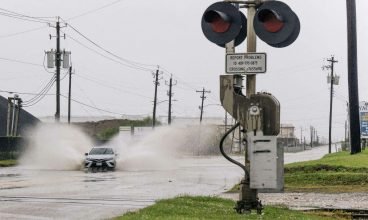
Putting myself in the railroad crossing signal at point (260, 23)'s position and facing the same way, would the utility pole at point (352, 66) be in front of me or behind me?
behind

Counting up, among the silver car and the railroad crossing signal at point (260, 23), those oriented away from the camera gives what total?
0

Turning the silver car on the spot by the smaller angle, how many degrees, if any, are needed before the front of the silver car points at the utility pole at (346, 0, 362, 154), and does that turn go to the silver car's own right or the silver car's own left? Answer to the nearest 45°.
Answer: approximately 45° to the silver car's own left

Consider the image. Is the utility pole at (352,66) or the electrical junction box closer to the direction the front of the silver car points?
the electrical junction box

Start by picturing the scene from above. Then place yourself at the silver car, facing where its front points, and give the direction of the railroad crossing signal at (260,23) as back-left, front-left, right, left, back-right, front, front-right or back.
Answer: front

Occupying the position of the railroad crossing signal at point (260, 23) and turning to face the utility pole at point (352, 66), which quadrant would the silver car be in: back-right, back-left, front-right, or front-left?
front-left

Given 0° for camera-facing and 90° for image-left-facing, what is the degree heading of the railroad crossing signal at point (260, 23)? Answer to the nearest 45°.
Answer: approximately 45°

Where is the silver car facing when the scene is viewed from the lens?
facing the viewer
